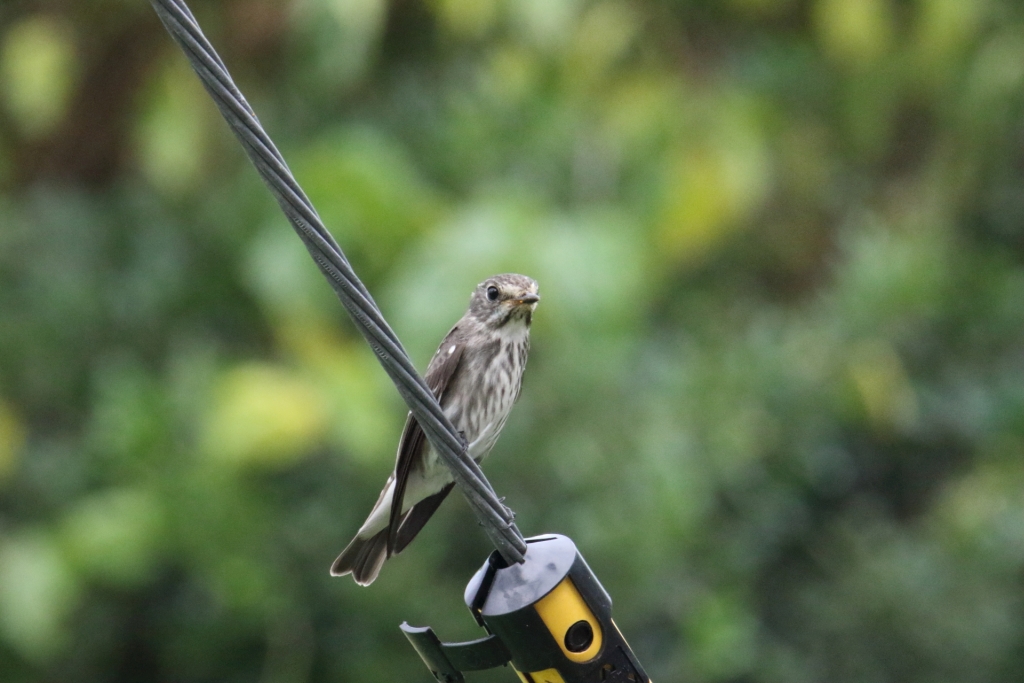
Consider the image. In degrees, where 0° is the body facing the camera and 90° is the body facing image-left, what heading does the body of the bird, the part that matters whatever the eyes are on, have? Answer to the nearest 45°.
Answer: approximately 315°
